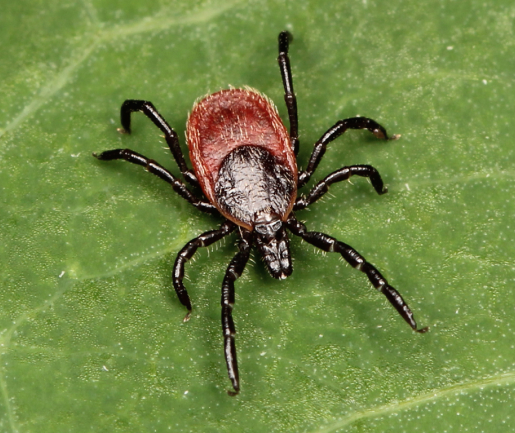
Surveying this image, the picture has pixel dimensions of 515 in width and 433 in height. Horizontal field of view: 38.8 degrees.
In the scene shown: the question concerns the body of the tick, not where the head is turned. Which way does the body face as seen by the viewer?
toward the camera
